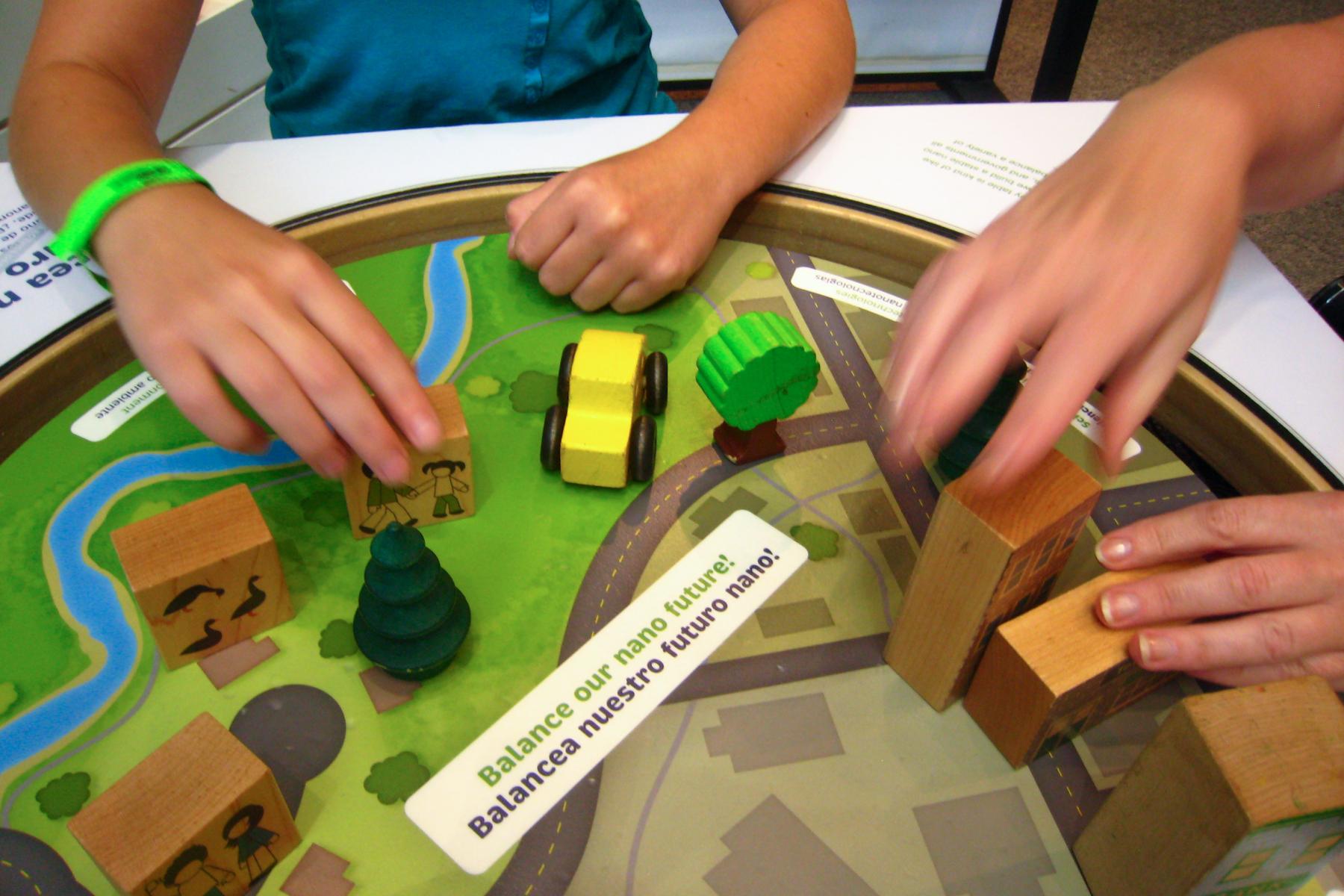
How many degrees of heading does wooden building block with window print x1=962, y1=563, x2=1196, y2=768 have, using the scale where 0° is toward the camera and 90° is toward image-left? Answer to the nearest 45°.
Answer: approximately 315°

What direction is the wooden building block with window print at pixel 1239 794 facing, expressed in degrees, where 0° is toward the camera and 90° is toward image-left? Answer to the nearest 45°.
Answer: approximately 315°
